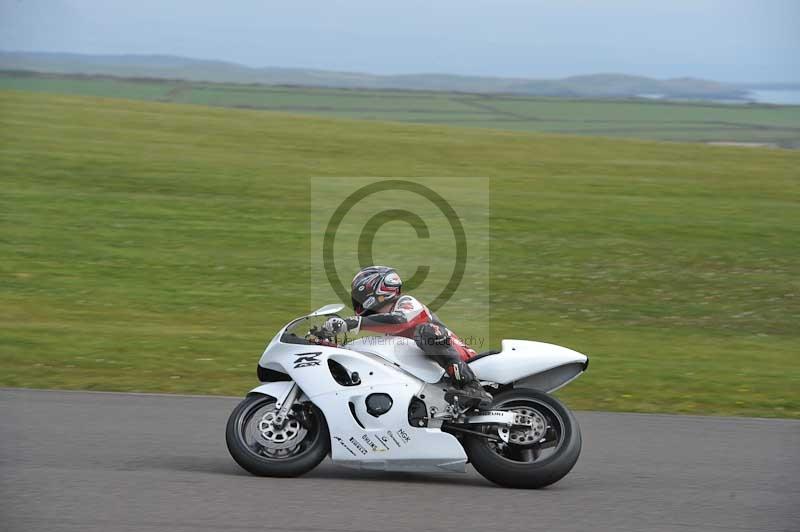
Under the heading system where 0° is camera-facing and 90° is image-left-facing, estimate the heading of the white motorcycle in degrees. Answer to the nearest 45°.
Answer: approximately 90°

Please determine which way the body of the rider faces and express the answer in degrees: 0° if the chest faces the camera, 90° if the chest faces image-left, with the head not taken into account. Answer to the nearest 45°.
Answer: approximately 90°
